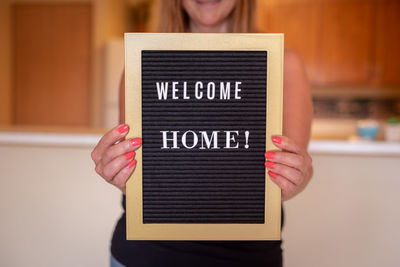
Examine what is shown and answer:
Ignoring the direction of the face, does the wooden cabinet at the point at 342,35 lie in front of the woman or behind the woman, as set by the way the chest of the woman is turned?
behind

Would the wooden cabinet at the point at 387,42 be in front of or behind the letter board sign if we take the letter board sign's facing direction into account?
behind

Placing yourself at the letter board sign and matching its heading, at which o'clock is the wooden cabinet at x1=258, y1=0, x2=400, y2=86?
The wooden cabinet is roughly at 7 o'clock from the letter board sign.

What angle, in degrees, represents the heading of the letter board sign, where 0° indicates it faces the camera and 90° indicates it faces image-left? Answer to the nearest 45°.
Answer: approximately 0°

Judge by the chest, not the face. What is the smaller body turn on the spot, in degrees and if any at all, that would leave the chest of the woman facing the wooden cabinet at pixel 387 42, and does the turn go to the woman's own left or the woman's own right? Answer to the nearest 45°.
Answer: approximately 135° to the woman's own left
